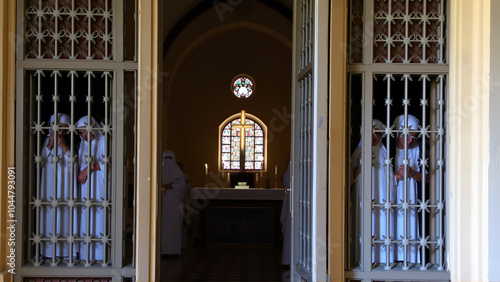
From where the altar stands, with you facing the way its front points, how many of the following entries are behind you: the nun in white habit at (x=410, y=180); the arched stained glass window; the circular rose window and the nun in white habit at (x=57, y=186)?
2

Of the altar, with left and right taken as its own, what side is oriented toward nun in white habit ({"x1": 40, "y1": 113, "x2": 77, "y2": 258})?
front

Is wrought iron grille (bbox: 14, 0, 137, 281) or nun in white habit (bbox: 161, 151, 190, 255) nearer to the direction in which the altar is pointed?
the wrought iron grille

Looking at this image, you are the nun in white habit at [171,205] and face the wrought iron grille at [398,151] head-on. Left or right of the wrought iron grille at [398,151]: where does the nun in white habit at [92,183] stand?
right

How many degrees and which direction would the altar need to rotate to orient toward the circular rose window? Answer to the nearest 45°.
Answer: approximately 180°

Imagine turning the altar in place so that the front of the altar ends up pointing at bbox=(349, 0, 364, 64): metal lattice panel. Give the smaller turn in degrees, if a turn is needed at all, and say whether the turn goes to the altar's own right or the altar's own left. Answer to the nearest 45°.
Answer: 0° — it already faces it

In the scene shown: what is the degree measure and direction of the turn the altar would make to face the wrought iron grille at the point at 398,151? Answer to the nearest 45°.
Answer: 0° — it already faces it

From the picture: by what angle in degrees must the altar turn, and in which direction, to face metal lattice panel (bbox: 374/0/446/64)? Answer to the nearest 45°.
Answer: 0° — it already faces it

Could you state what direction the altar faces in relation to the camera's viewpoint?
facing the viewer

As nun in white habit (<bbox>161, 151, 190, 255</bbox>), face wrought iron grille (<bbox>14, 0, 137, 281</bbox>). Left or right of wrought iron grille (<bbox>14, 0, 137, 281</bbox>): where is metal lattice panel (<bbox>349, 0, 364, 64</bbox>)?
left

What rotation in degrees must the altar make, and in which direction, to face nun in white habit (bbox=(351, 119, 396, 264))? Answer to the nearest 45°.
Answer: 0° — it already faces them

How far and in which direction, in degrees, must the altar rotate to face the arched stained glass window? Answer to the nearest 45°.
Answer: approximately 180°

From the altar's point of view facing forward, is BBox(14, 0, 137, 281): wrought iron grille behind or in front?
in front
